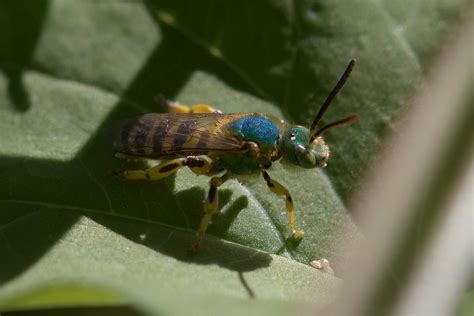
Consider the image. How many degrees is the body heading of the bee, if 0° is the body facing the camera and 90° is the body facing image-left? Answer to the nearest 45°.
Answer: approximately 270°
